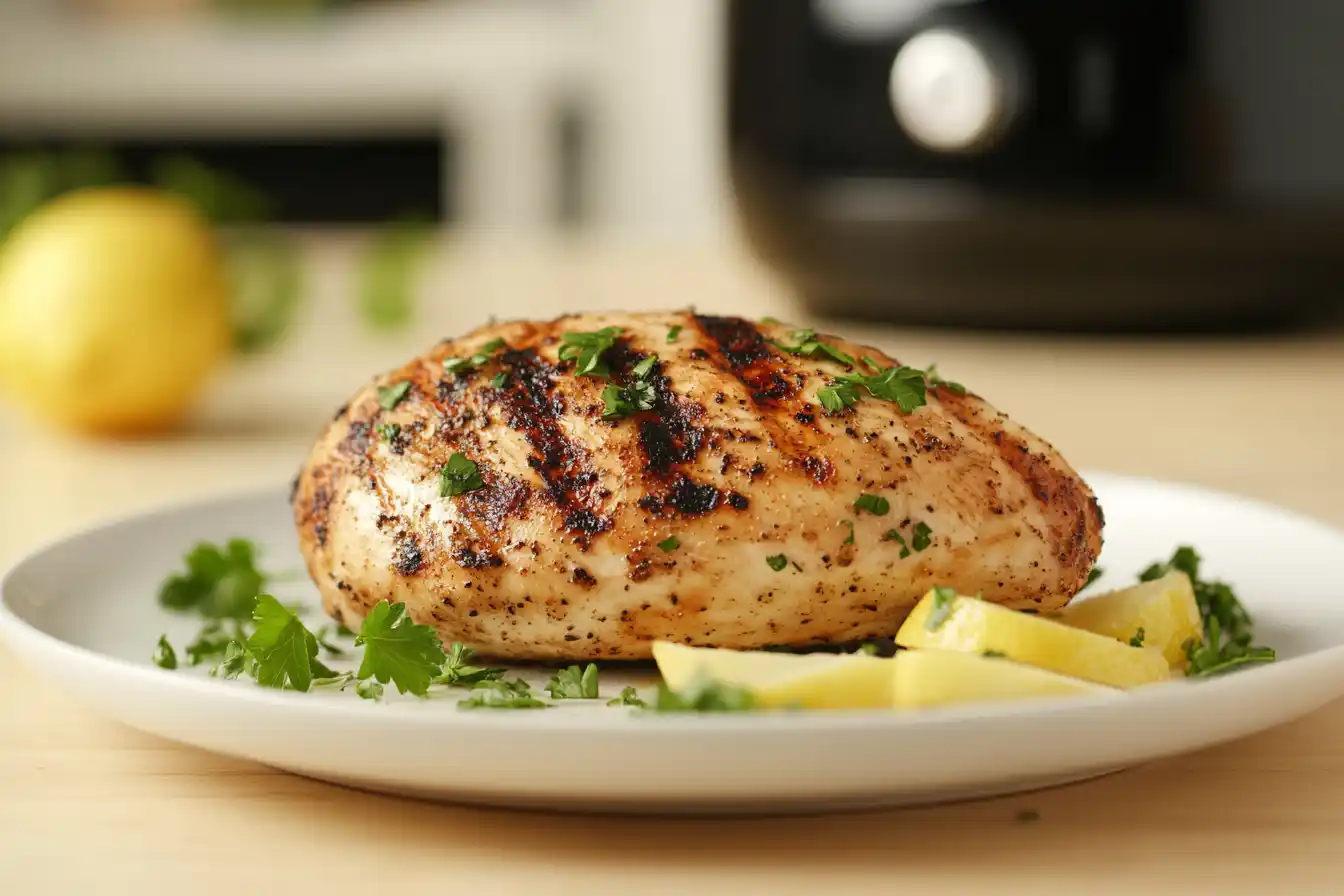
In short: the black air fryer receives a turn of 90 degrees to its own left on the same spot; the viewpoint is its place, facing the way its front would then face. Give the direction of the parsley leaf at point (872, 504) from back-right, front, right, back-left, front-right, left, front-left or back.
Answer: front-right

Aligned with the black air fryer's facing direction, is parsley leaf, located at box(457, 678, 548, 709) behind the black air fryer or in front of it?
in front

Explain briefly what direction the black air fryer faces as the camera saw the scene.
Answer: facing the viewer and to the left of the viewer

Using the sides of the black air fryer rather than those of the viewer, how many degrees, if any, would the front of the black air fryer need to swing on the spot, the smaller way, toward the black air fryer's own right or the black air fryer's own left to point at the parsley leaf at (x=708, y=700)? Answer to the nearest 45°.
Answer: approximately 45° to the black air fryer's own left

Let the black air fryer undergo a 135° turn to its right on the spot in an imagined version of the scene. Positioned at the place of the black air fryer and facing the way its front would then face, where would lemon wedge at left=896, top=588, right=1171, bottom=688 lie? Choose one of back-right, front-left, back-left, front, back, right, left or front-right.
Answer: back

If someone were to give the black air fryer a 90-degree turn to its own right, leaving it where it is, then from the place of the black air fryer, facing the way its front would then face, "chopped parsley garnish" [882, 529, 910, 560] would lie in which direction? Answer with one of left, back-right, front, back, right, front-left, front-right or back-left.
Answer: back-left

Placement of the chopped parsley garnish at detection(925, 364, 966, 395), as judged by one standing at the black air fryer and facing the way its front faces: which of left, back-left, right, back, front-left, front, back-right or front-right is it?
front-left

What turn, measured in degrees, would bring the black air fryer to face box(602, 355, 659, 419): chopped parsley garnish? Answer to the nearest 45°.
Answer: approximately 45° to its left

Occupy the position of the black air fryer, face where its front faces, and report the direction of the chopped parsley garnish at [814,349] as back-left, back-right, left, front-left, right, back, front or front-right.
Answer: front-left

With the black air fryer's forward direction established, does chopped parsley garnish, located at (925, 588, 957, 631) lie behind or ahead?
ahead

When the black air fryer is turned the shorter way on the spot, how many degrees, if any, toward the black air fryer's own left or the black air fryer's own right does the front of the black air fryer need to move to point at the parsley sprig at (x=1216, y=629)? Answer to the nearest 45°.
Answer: approximately 45° to the black air fryer's own left

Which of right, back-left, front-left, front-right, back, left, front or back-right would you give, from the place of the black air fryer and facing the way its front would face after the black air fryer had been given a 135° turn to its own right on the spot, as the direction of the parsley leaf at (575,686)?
back

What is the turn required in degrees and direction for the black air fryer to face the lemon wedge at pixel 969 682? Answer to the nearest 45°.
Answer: approximately 45° to its left
